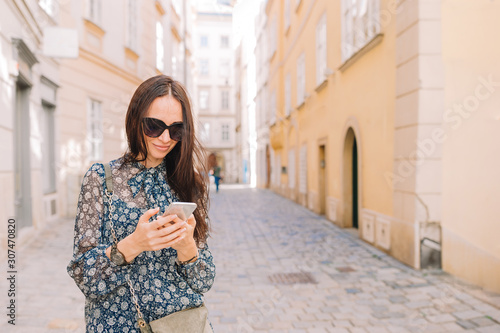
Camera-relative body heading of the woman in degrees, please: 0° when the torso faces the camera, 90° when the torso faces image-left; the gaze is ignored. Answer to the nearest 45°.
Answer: approximately 315°

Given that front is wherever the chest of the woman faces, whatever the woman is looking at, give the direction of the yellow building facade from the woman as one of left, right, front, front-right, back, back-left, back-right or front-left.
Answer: left
